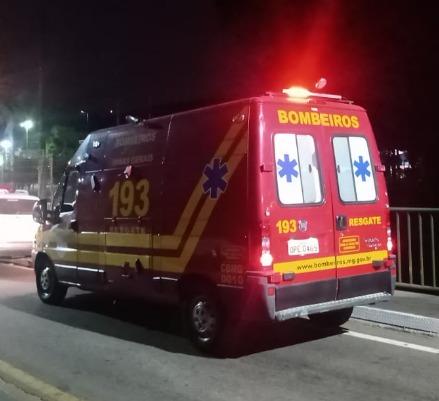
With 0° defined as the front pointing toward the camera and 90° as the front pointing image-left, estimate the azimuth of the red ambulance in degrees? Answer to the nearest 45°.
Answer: approximately 135°

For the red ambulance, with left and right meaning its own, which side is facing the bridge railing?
right
